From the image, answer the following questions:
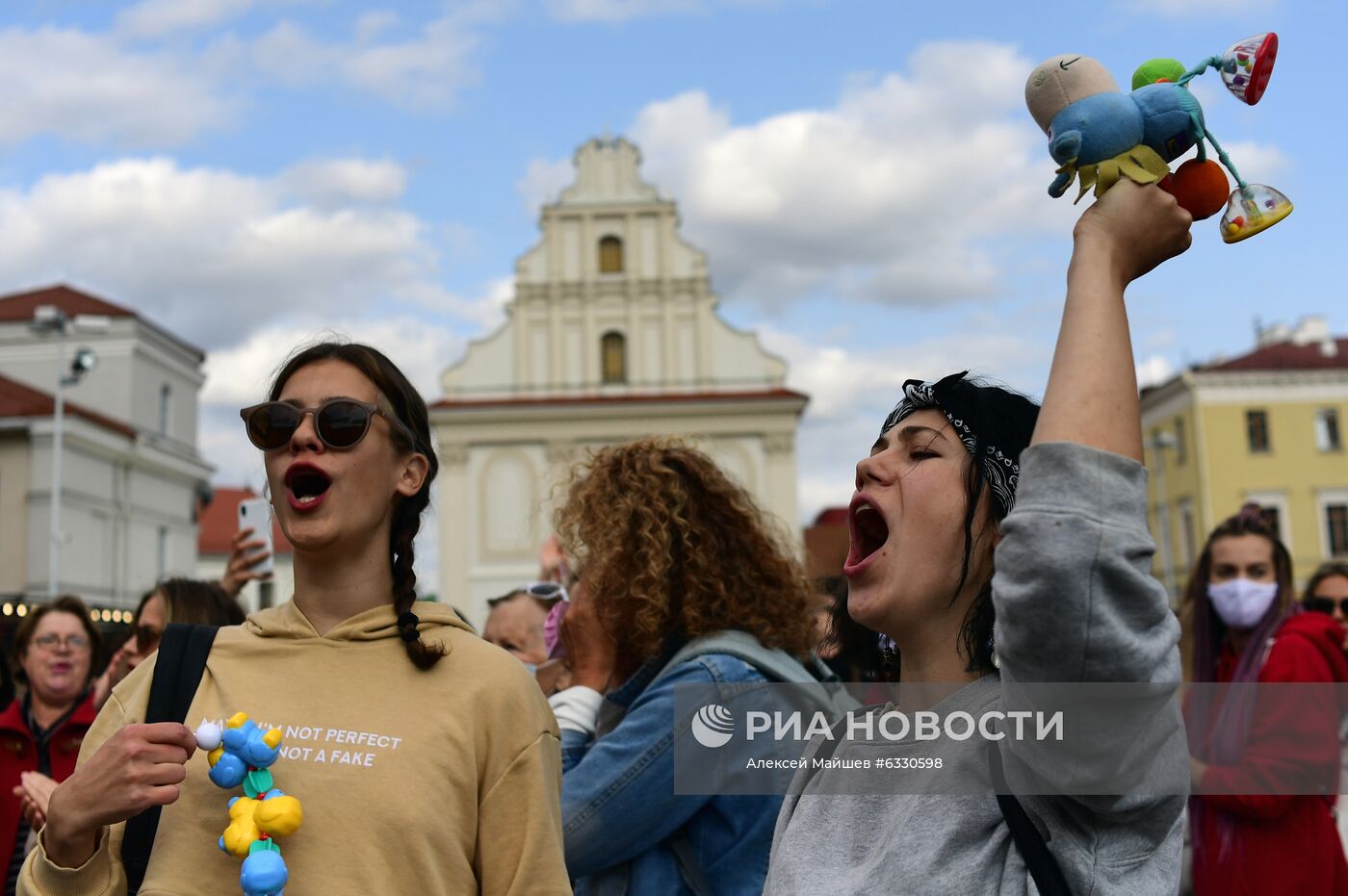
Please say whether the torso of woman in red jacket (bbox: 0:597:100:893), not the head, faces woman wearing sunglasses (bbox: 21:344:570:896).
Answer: yes

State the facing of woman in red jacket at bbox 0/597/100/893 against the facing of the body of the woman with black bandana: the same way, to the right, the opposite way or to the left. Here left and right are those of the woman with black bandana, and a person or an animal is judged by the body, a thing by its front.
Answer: to the left

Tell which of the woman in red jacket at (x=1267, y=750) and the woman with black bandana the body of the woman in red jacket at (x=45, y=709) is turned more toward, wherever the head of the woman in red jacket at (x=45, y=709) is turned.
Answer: the woman with black bandana

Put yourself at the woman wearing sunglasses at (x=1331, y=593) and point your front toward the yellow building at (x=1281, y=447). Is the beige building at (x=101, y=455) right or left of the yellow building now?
left

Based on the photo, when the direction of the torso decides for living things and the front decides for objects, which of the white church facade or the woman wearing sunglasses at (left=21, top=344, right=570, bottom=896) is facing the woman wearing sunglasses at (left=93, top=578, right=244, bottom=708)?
the white church facade
